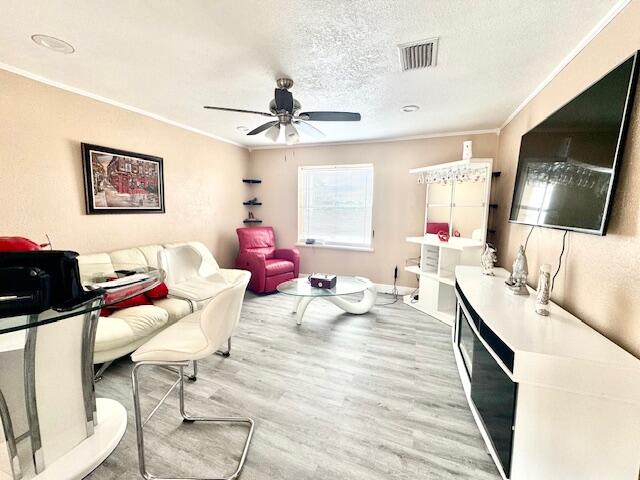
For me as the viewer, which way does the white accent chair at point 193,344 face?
facing to the left of the viewer

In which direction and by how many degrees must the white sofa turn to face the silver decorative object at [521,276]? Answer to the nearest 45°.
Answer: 0° — it already faces it

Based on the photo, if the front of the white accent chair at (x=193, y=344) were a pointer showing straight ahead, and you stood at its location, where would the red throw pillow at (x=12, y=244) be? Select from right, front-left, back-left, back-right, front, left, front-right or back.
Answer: front-right

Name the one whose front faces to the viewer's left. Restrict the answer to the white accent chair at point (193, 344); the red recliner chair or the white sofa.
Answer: the white accent chair

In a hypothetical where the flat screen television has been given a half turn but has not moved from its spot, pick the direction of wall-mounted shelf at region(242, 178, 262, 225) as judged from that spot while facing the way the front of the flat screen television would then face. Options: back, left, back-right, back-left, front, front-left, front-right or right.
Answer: back-left

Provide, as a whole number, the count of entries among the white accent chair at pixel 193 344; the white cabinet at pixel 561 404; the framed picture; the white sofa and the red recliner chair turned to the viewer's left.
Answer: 2

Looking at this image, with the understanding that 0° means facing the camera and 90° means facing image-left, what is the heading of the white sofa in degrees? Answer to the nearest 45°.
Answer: approximately 315°
